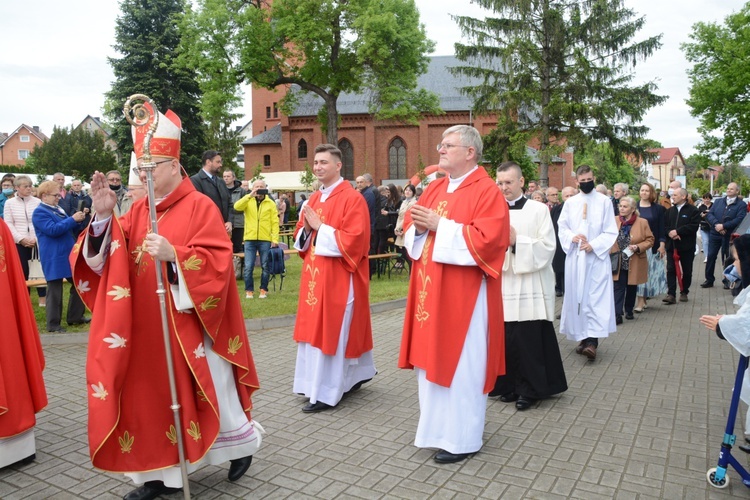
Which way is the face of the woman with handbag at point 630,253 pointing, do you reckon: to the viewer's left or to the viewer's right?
to the viewer's left

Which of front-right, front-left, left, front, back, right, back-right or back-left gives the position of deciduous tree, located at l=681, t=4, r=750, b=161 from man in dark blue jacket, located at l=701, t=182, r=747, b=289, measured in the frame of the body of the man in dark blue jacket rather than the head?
back-right

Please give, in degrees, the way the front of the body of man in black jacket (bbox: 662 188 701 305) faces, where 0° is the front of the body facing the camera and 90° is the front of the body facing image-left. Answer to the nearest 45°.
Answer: approximately 45°

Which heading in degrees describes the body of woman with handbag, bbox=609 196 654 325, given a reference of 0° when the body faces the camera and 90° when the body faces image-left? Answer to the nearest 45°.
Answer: approximately 45°

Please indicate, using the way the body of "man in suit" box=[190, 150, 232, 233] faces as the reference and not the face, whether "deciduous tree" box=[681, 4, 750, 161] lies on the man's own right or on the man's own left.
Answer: on the man's own left

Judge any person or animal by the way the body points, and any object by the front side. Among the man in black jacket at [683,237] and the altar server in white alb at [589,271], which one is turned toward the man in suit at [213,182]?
the man in black jacket at [683,237]

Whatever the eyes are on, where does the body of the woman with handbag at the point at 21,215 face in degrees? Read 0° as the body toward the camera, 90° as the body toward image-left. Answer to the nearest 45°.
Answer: approximately 315°

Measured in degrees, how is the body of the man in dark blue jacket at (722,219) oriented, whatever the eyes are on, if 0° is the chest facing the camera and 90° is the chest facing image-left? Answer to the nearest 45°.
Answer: approximately 45°
